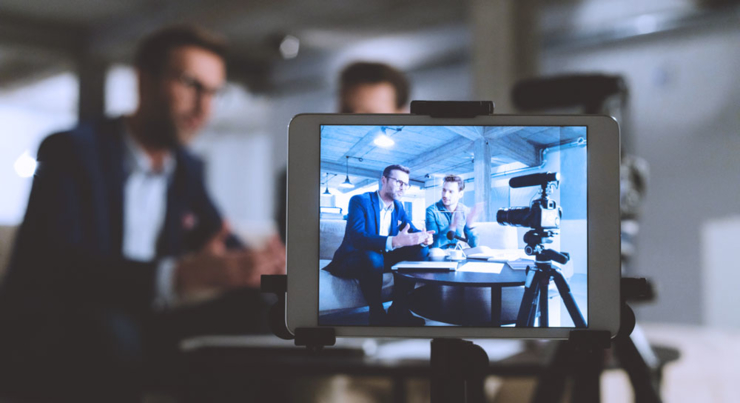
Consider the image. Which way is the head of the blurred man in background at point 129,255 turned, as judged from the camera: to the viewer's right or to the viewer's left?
to the viewer's right

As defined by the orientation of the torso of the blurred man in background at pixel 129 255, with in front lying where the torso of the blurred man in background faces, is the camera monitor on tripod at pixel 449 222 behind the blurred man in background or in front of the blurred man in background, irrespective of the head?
in front

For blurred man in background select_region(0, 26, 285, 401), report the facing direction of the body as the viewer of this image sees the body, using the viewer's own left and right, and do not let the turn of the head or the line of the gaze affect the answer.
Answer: facing the viewer and to the right of the viewer

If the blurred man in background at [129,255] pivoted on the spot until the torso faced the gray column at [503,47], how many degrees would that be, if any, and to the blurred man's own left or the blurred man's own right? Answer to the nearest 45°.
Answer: approximately 45° to the blurred man's own left

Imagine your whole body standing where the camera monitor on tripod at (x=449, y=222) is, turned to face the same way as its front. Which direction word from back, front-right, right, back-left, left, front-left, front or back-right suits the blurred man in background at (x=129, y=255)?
back-right

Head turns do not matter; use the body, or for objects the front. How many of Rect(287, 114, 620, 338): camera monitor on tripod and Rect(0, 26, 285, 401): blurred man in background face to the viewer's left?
0

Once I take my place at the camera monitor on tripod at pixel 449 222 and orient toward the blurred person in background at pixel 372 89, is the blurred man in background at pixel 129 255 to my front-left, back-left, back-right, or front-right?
front-left

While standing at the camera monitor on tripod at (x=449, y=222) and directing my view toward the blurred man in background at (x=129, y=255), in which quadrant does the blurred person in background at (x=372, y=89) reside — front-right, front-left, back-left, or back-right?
front-right

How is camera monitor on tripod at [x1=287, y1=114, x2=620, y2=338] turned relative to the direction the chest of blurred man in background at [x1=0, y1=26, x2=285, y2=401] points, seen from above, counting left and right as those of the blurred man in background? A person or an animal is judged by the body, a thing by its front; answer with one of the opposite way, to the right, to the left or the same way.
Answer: to the right

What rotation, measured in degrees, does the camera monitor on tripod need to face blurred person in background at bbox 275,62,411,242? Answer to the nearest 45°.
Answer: approximately 180°

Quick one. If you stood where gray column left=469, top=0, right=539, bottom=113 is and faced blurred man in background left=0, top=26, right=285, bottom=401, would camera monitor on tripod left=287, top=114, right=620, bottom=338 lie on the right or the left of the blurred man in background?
left

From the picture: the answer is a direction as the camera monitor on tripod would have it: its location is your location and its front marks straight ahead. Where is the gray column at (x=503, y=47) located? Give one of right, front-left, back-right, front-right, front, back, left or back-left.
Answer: back

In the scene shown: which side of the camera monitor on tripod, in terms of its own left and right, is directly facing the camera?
front
